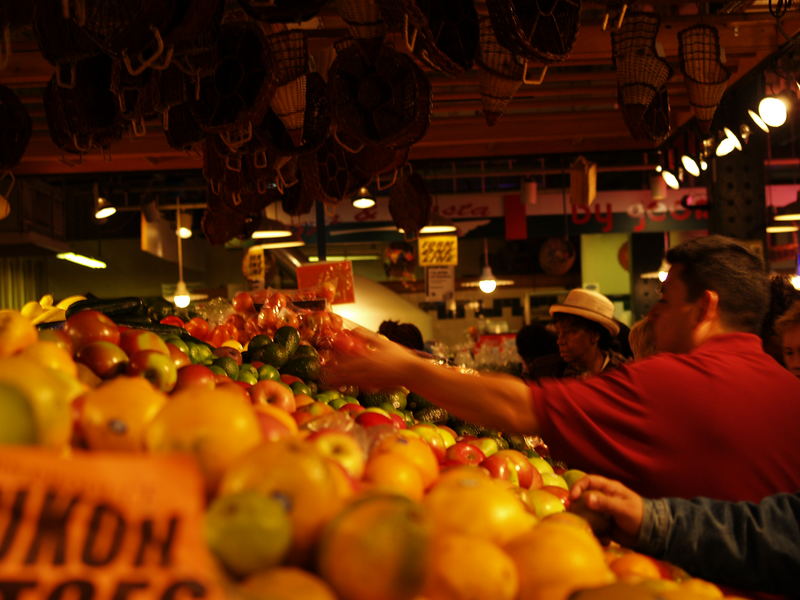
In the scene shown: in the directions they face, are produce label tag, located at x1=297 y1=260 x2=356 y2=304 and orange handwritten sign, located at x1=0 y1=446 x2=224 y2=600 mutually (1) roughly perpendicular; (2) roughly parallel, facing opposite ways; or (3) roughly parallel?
roughly parallel

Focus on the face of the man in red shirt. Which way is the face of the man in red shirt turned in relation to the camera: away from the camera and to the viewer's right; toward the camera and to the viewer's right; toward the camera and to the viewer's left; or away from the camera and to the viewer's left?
away from the camera and to the viewer's left

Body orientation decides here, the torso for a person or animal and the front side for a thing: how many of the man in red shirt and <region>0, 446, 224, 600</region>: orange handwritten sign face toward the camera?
1

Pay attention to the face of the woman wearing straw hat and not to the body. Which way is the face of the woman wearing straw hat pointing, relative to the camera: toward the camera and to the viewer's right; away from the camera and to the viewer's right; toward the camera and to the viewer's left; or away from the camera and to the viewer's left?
toward the camera and to the viewer's left

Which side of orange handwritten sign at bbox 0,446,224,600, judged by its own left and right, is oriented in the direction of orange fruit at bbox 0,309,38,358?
back

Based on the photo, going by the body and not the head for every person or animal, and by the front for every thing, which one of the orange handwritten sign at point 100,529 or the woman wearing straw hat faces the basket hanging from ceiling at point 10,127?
the woman wearing straw hat

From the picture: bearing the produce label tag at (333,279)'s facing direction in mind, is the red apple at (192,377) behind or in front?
in front

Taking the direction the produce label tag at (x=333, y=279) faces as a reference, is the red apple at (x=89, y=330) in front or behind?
in front

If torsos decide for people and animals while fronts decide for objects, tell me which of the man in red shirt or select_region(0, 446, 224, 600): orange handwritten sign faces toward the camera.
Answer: the orange handwritten sign

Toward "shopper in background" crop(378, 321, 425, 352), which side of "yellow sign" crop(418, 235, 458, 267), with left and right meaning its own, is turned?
front

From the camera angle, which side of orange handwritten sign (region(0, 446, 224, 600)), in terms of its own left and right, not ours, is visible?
front

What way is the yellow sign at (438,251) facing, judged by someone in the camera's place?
facing the viewer

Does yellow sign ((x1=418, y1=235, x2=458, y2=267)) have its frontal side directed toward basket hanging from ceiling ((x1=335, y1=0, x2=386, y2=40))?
yes

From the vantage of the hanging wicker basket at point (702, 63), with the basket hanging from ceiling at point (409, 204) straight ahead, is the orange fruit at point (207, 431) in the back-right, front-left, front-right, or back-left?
back-left
